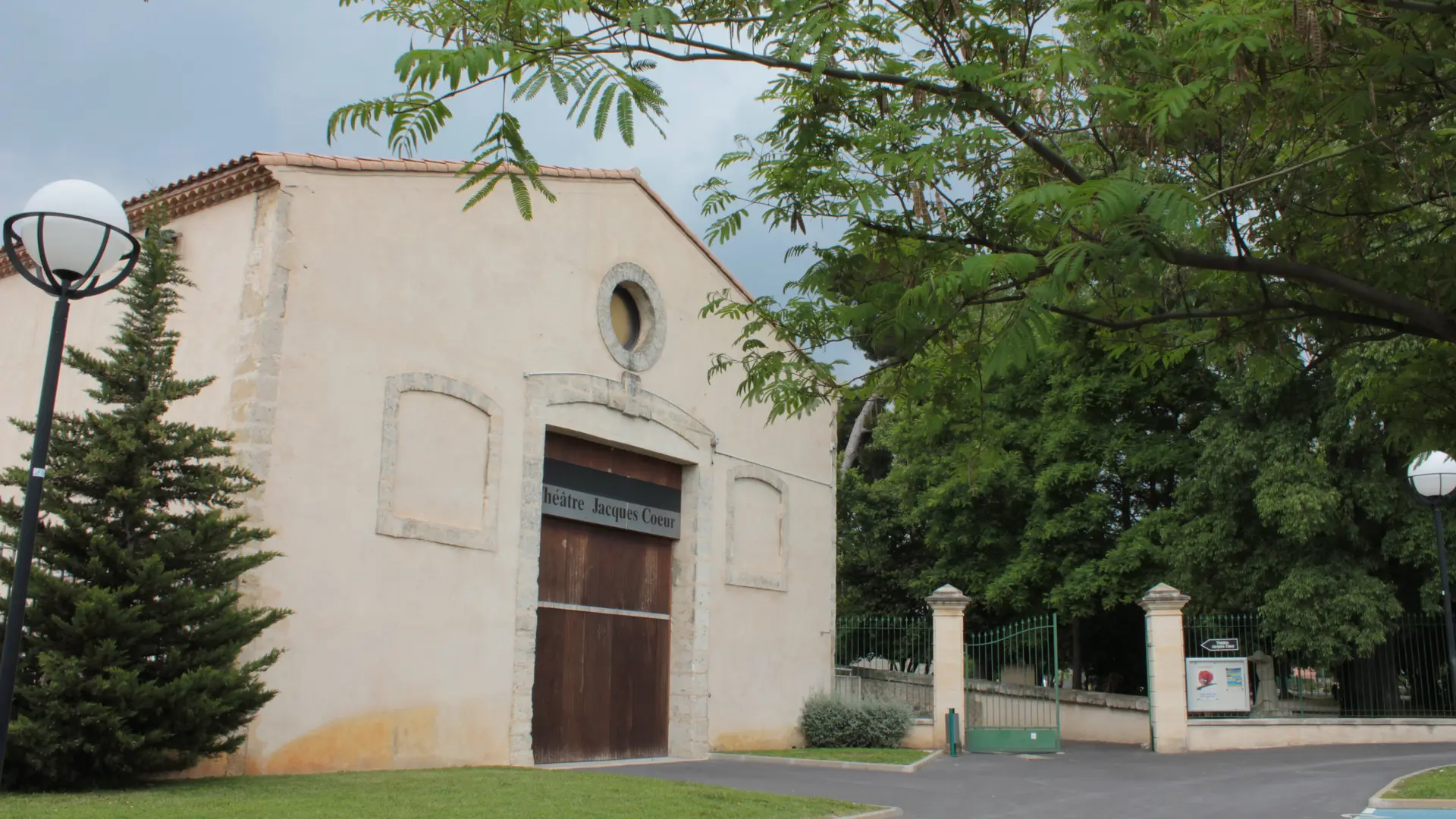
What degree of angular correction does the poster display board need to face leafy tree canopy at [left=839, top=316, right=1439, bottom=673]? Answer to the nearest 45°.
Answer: approximately 180°

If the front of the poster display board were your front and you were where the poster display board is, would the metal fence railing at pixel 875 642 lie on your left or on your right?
on your right

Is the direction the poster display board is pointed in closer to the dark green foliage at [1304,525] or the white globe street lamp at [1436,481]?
the white globe street lamp

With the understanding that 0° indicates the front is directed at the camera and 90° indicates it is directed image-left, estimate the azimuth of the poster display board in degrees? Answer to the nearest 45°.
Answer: approximately 0°

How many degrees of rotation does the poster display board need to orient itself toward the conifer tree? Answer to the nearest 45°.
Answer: approximately 45° to its right

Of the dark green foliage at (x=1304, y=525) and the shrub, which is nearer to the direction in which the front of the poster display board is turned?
the shrub

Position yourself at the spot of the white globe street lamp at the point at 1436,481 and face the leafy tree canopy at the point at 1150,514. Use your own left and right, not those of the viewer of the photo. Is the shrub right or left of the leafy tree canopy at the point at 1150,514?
left

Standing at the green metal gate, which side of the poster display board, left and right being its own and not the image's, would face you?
right

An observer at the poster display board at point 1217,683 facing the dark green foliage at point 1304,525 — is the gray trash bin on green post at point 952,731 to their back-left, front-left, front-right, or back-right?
back-left

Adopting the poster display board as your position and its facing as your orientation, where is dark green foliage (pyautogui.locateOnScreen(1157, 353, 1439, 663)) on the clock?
The dark green foliage is roughly at 7 o'clock from the poster display board.
